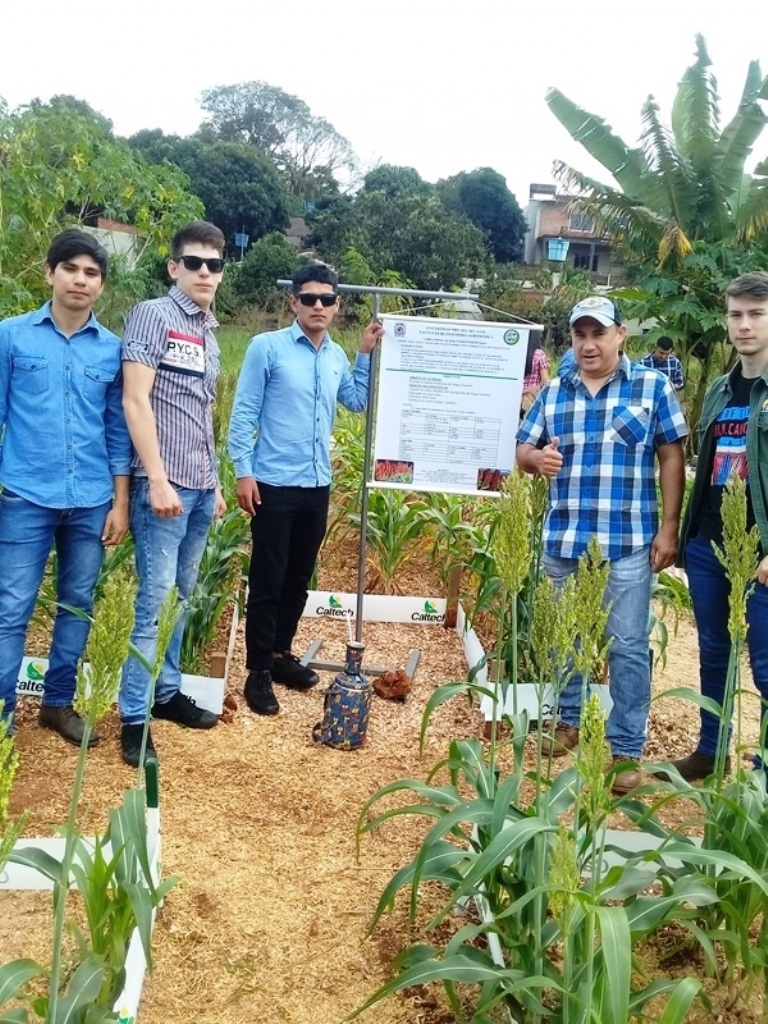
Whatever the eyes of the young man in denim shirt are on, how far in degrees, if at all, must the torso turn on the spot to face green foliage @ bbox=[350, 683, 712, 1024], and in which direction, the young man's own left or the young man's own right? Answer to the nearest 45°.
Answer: approximately 45° to the young man's own left

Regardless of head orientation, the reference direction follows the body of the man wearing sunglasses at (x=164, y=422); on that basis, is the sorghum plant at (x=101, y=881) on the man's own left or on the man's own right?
on the man's own right

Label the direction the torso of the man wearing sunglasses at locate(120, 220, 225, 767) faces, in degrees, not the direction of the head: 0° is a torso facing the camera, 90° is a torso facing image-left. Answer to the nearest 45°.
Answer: approximately 315°

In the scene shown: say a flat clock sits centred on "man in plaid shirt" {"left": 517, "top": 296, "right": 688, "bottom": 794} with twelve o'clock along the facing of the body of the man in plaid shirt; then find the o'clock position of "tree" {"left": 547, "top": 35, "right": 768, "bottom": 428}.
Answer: The tree is roughly at 6 o'clock from the man in plaid shirt.

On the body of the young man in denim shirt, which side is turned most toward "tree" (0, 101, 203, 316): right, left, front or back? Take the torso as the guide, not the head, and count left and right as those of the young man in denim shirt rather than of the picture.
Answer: back

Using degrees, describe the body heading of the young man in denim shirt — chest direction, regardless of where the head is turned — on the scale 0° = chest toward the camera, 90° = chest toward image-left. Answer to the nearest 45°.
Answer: approximately 0°

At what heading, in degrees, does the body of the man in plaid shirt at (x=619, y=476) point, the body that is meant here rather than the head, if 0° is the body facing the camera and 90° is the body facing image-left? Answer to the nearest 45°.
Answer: approximately 0°

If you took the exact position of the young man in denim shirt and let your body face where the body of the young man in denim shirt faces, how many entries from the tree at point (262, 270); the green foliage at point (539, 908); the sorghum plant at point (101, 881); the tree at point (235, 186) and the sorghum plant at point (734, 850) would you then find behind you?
2

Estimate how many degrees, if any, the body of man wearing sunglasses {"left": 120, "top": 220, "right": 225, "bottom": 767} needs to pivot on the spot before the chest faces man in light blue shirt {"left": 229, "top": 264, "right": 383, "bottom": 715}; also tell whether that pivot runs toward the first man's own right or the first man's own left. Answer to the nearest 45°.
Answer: approximately 90° to the first man's own left
